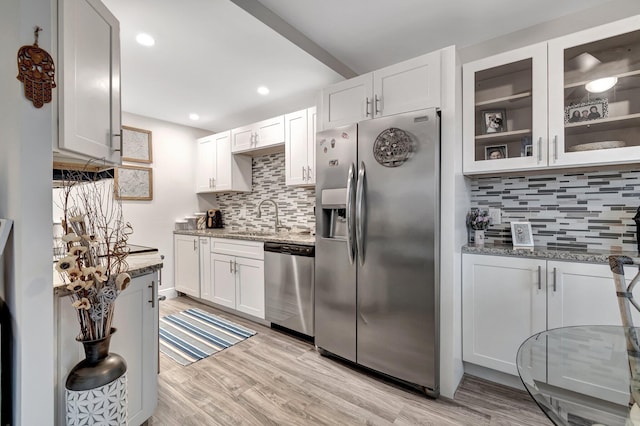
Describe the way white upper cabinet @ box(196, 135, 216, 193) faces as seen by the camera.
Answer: facing the viewer and to the left of the viewer

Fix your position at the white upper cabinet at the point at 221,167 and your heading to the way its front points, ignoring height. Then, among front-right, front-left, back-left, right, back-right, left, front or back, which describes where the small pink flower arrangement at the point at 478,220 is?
left

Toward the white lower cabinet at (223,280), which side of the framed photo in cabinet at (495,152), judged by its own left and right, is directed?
right

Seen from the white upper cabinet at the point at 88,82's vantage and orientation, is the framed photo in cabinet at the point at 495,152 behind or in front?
in front

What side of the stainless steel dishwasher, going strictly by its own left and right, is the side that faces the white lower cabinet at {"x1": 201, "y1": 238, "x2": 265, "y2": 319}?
right

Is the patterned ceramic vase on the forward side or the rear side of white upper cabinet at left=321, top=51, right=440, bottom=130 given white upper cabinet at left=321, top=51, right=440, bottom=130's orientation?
on the forward side

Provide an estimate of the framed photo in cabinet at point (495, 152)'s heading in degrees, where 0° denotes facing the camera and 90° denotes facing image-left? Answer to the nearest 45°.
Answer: approximately 0°

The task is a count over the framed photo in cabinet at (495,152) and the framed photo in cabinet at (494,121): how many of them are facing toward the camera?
2

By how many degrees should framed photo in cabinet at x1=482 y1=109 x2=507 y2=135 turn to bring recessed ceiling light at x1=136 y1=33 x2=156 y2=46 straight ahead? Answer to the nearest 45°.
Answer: approximately 45° to its right

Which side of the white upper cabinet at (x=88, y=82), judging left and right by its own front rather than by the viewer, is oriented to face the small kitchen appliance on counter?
left

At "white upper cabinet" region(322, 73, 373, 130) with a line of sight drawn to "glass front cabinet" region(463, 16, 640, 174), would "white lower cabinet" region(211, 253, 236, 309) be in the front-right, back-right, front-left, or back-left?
back-left

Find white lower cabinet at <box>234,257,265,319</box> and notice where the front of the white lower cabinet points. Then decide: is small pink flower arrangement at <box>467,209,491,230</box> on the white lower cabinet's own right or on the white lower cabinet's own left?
on the white lower cabinet's own left

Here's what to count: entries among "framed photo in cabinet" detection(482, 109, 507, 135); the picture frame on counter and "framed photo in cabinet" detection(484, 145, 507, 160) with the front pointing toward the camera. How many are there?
3

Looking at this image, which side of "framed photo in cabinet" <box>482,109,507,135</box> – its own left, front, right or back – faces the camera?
front

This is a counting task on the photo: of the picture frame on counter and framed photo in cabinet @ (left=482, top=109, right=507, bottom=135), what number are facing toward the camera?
2

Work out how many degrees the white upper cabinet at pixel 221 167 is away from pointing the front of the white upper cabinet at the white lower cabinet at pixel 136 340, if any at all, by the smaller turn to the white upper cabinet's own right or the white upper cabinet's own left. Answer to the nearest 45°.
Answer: approximately 45° to the white upper cabinet's own left
